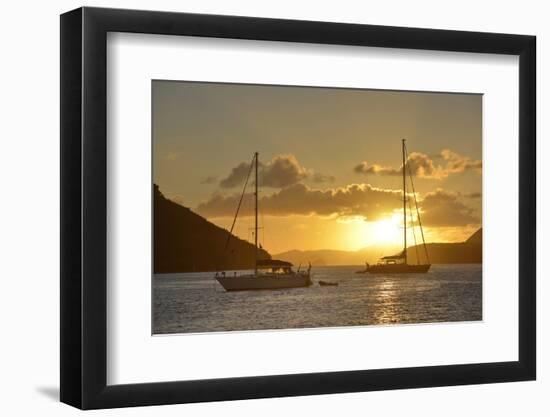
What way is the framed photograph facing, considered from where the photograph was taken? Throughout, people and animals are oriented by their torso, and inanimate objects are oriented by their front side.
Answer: facing the viewer and to the right of the viewer
